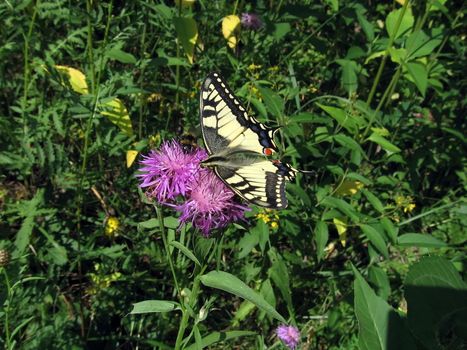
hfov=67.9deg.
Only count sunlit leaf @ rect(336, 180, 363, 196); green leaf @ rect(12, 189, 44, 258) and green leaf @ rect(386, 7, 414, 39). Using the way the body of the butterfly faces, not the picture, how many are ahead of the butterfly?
1

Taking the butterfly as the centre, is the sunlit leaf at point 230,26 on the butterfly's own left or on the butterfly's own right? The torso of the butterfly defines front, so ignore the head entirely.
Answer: on the butterfly's own right

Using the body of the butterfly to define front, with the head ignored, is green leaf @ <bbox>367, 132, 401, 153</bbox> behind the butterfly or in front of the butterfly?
behind

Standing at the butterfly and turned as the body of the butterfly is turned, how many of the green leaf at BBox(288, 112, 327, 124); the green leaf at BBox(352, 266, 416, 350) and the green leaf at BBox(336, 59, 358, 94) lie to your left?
1

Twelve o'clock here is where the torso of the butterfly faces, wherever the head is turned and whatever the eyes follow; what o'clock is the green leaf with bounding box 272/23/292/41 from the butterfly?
The green leaf is roughly at 4 o'clock from the butterfly.

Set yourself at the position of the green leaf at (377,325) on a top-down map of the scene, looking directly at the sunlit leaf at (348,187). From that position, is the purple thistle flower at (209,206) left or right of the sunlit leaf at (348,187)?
left

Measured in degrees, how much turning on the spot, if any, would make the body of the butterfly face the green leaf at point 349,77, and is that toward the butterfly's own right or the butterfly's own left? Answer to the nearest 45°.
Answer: approximately 135° to the butterfly's own right

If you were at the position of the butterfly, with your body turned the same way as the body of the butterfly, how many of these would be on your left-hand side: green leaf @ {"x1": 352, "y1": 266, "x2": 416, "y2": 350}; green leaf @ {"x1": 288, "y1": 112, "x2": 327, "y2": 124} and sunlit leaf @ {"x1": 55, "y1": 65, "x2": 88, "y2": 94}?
1

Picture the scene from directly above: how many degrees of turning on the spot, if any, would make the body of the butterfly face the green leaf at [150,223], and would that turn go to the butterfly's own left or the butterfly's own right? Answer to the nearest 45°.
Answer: approximately 45° to the butterfly's own left

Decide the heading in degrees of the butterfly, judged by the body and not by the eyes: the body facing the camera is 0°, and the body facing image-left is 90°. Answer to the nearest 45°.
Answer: approximately 90°
